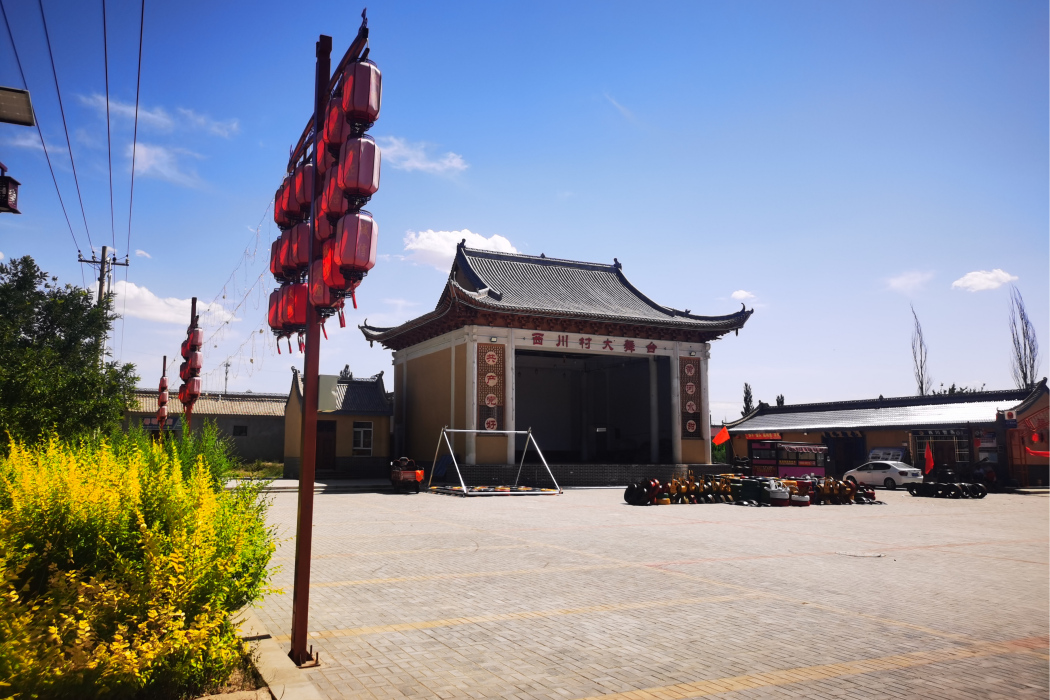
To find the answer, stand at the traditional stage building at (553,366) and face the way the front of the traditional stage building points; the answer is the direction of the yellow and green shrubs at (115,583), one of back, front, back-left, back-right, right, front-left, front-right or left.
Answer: front-right

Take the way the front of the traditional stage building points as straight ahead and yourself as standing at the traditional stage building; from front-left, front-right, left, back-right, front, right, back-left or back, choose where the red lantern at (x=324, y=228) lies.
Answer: front-right

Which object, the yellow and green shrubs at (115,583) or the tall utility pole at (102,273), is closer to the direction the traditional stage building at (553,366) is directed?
the yellow and green shrubs

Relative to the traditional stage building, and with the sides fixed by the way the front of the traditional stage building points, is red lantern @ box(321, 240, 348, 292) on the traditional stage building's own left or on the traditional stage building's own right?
on the traditional stage building's own right

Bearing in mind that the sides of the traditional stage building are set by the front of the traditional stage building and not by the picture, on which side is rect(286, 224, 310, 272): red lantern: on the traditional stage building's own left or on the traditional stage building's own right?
on the traditional stage building's own right

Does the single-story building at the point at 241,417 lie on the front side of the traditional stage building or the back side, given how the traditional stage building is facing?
on the back side

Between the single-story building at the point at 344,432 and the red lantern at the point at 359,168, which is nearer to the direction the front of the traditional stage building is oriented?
the red lantern

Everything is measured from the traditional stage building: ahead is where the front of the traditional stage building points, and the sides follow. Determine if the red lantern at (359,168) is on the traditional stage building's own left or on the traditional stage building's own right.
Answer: on the traditional stage building's own right

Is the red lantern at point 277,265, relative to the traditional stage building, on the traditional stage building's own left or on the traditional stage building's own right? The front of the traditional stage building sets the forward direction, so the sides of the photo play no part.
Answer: on the traditional stage building's own right

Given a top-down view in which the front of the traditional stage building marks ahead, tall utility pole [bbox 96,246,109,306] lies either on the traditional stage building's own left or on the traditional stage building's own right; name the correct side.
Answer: on the traditional stage building's own right

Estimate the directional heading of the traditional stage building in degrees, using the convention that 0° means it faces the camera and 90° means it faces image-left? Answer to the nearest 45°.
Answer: approximately 315°

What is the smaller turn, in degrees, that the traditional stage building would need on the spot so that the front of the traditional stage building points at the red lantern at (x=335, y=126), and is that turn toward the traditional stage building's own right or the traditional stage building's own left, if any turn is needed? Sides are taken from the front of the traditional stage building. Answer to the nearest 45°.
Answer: approximately 45° to the traditional stage building's own right

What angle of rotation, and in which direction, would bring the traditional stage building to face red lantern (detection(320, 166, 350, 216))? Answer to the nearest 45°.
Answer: approximately 45° to its right

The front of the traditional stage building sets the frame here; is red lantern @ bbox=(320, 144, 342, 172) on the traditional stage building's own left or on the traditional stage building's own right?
on the traditional stage building's own right
